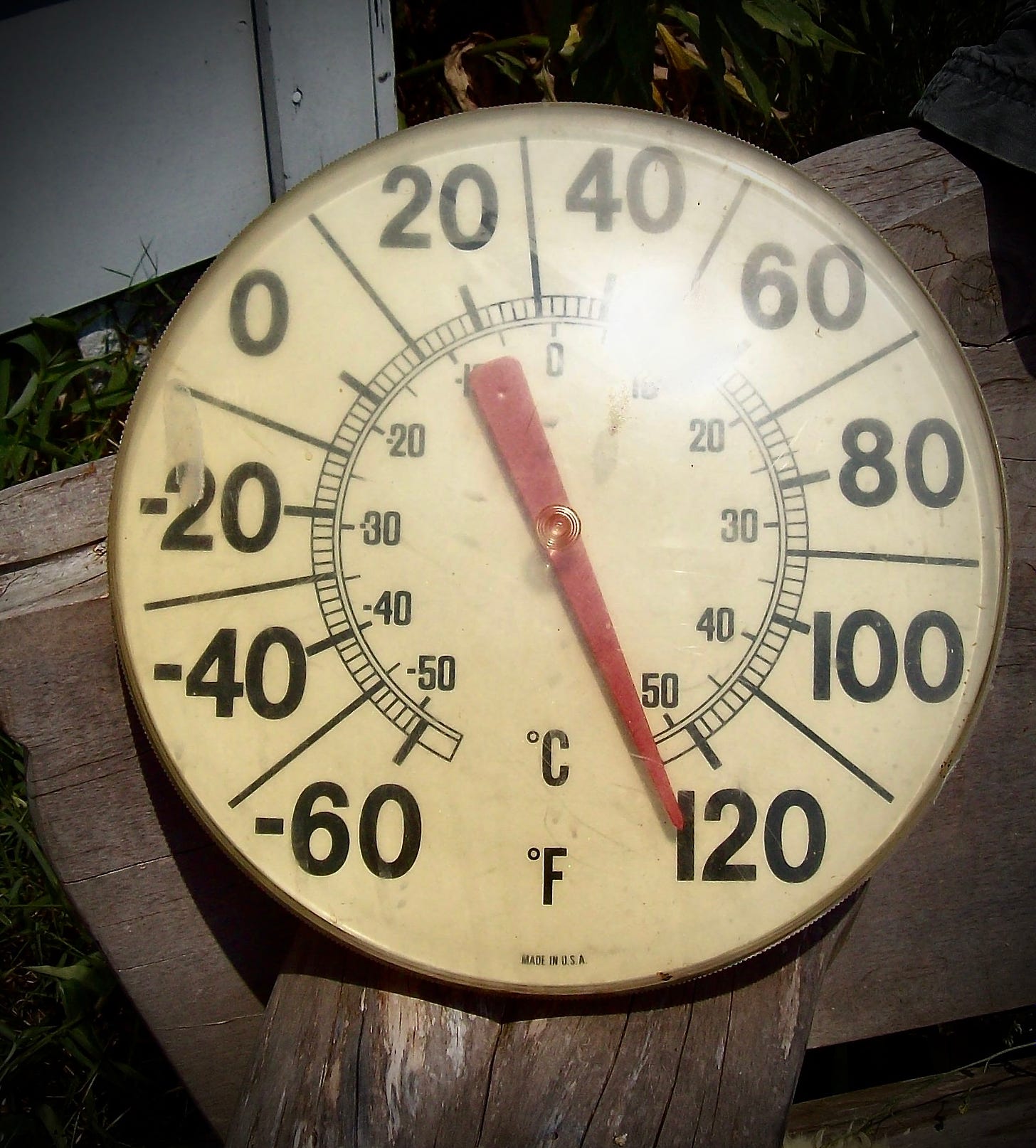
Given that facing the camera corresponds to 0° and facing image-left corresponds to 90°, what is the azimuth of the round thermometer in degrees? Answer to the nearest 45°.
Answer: approximately 0°

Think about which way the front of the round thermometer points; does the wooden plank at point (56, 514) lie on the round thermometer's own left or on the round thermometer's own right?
on the round thermometer's own right

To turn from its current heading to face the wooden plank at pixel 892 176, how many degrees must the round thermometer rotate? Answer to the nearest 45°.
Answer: approximately 135° to its left

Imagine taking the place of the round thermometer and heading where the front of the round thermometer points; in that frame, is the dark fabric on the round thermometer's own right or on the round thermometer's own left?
on the round thermometer's own left
